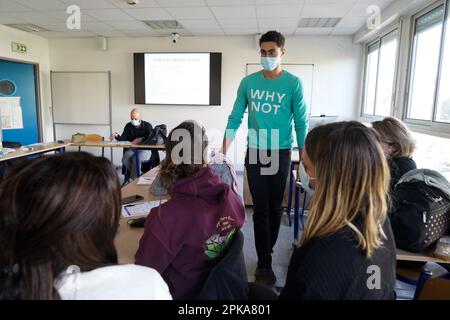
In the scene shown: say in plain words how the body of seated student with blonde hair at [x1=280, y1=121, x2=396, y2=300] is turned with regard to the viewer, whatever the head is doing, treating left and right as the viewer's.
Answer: facing away from the viewer and to the left of the viewer

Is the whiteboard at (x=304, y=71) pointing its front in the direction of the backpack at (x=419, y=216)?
yes

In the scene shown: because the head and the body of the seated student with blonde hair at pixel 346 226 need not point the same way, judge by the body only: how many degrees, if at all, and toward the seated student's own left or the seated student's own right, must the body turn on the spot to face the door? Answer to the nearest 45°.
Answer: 0° — they already face it

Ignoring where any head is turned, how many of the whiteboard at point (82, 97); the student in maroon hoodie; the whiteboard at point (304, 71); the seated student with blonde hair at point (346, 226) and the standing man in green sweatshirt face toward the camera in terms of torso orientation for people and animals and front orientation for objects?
3

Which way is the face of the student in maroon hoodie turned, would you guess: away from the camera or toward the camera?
away from the camera

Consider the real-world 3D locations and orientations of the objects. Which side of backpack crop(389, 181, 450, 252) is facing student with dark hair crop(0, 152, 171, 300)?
right

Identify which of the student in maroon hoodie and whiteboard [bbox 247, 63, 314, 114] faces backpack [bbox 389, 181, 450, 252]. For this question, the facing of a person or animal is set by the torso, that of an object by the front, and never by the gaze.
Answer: the whiteboard

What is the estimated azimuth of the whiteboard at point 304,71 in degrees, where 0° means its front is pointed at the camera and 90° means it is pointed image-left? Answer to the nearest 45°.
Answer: approximately 0°

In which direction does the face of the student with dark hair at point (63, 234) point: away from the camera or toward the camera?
away from the camera

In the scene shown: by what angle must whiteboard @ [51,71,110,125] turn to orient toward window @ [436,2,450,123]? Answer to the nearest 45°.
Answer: approximately 45° to its left

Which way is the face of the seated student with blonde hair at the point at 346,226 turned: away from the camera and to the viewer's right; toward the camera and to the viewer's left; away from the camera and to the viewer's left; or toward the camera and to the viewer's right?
away from the camera and to the viewer's left

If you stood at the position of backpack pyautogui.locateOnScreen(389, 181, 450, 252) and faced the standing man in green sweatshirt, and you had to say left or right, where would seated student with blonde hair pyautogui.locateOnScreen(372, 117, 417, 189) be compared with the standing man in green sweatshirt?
right

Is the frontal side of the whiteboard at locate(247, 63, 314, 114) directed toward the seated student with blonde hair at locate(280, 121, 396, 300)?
yes

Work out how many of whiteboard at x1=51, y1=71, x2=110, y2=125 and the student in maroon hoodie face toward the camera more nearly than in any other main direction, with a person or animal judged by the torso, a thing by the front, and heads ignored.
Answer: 1

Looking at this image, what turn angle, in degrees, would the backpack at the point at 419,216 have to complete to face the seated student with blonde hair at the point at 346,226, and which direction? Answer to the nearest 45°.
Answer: approximately 45° to its right
